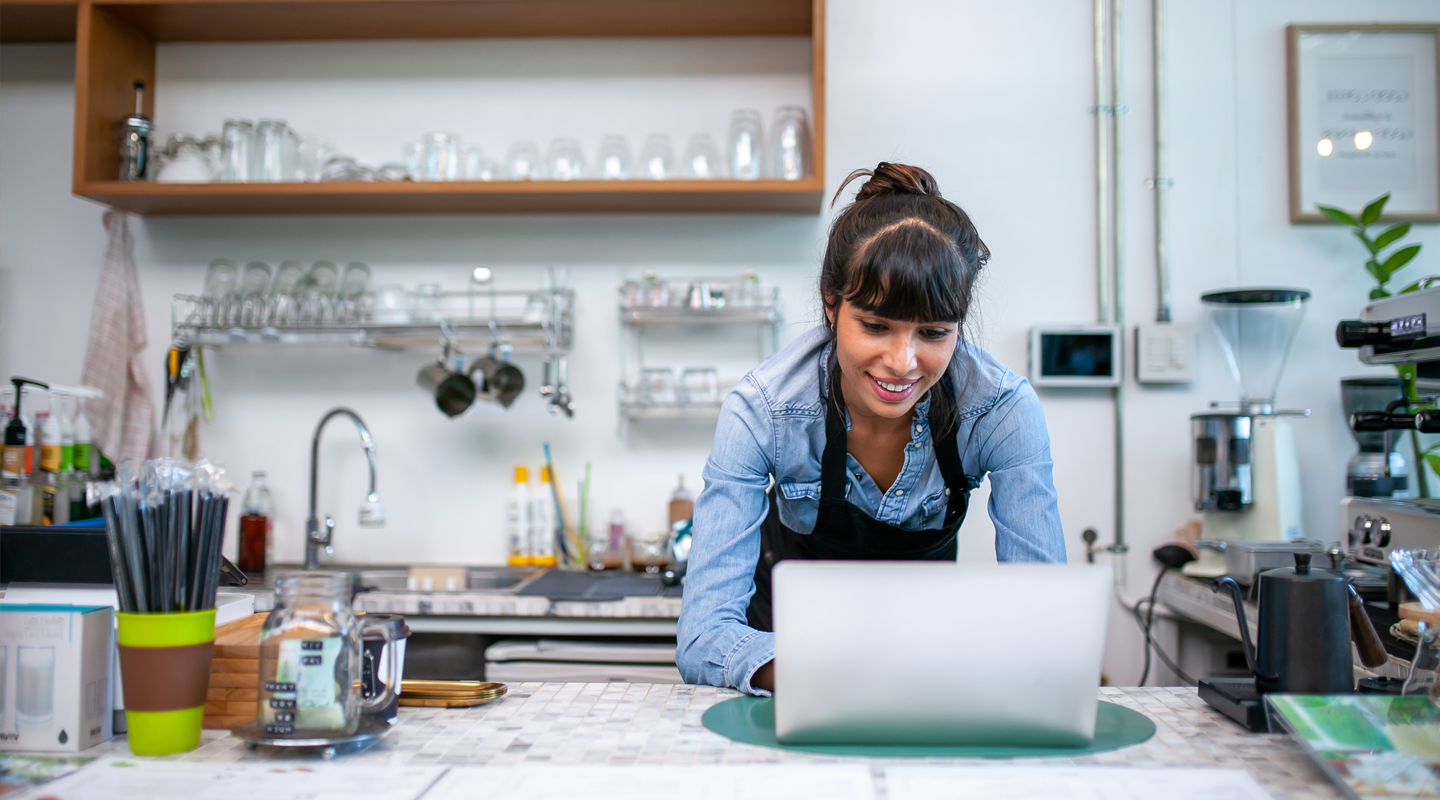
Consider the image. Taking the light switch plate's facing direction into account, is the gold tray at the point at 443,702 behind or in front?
in front

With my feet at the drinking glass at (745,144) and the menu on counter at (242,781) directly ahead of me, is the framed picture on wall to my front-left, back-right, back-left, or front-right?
back-left

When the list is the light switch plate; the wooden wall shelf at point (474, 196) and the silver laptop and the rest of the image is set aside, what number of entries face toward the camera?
2

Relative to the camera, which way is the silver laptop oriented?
away from the camera

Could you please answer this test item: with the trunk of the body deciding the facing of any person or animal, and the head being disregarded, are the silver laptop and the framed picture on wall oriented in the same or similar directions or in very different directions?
very different directions

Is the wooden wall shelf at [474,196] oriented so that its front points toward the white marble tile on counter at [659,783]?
yes

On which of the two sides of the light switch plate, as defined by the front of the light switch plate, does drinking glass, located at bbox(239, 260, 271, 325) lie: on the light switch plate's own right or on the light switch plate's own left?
on the light switch plate's own right
